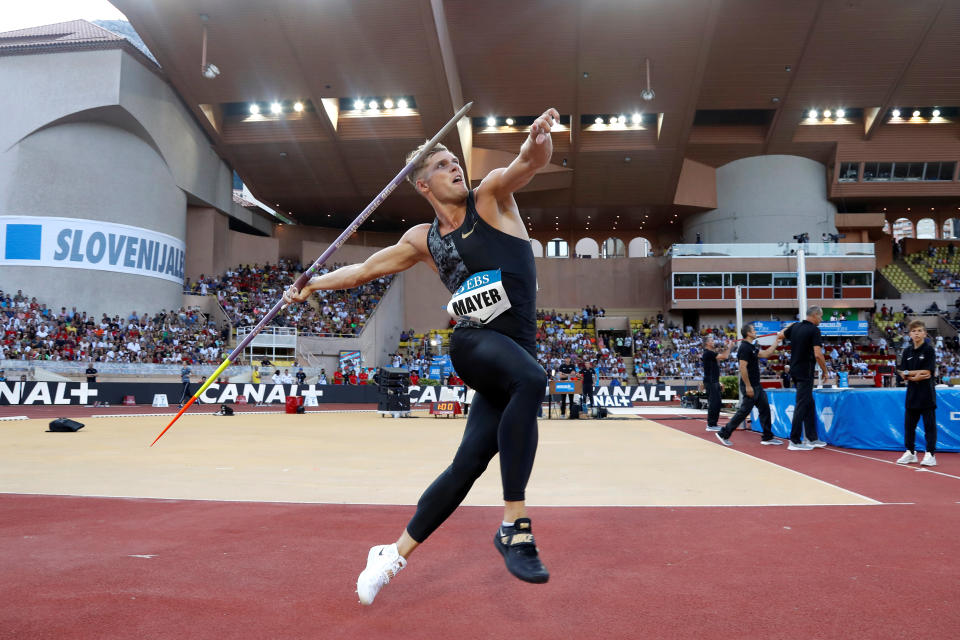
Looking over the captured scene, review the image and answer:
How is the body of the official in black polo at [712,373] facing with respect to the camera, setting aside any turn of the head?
to the viewer's right

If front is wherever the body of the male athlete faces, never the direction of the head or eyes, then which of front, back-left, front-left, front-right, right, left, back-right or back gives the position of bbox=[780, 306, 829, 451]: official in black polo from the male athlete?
back-left

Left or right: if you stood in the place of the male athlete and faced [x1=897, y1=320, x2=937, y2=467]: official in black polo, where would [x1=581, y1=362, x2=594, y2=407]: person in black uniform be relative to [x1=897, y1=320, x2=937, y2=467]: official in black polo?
left

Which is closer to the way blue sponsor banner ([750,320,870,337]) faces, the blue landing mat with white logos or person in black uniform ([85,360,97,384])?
the blue landing mat with white logos

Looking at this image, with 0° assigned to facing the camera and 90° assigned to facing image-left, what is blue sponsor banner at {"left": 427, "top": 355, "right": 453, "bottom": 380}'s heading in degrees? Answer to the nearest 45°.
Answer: approximately 0°

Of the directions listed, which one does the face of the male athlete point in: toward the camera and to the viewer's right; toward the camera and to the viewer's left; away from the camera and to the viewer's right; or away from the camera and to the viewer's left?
toward the camera and to the viewer's right
